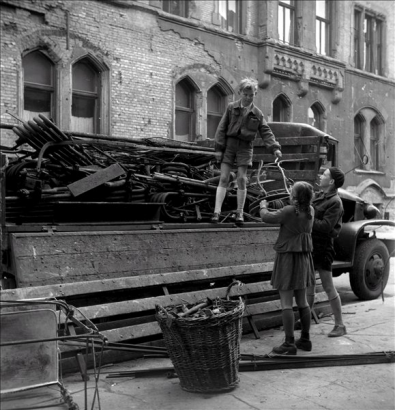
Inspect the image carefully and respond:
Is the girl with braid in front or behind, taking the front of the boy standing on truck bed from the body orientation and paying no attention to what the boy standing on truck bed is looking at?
in front

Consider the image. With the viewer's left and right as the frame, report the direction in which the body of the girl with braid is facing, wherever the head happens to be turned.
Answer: facing away from the viewer and to the left of the viewer

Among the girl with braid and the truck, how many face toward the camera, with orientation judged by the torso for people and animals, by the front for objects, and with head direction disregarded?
0

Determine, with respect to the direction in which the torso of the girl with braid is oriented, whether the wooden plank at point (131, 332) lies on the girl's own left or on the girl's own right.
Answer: on the girl's own left

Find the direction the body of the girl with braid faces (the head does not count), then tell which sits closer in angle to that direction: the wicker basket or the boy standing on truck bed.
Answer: the boy standing on truck bed

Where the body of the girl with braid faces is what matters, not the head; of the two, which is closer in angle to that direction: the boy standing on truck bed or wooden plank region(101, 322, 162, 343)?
the boy standing on truck bed

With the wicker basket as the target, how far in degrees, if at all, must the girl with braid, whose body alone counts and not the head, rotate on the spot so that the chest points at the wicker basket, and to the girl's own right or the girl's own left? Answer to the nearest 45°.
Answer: approximately 90° to the girl's own left

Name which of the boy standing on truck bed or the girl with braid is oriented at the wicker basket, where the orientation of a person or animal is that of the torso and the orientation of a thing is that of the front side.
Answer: the boy standing on truck bed

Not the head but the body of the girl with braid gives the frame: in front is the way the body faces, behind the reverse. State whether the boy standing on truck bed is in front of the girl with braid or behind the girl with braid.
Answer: in front

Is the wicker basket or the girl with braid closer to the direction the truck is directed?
the girl with braid

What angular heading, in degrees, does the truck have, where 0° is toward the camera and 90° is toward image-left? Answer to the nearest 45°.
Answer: approximately 225°

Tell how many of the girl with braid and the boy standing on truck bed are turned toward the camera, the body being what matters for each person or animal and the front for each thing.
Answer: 1

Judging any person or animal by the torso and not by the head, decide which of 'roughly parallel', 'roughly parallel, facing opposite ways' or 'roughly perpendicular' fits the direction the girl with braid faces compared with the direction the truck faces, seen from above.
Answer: roughly perpendicular
